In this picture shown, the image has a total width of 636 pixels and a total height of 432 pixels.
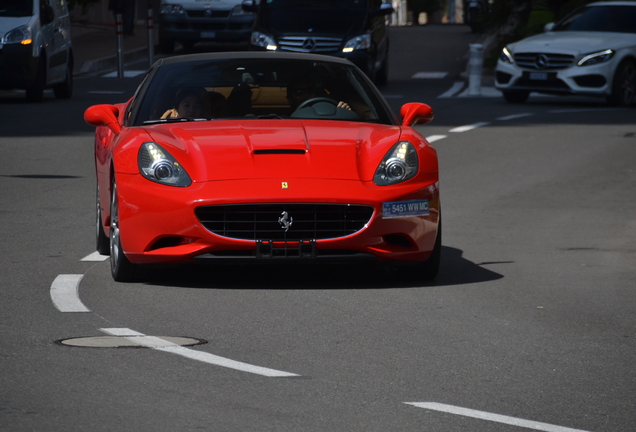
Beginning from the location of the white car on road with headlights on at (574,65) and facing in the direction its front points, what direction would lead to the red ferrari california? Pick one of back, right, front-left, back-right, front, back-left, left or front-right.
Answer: front-left

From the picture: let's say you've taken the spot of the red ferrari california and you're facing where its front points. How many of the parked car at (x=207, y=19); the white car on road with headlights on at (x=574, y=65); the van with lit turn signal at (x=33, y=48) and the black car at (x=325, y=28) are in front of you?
0

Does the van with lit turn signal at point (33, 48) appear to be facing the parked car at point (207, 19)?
no

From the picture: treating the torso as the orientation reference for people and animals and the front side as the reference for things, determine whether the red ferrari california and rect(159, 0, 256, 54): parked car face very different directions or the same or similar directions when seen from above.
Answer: same or similar directions

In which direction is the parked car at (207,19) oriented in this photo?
toward the camera

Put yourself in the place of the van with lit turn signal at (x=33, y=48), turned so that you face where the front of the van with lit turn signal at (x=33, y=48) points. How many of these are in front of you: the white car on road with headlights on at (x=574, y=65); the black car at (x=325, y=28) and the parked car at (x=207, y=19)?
0

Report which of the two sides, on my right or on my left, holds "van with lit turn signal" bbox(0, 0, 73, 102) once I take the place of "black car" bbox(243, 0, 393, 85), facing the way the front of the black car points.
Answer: on my right

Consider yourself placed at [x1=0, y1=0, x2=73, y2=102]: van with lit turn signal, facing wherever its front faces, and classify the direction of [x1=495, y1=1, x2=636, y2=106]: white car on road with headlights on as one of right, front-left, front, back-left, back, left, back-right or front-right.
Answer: back-left

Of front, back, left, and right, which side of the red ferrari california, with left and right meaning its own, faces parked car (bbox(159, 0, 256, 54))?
back

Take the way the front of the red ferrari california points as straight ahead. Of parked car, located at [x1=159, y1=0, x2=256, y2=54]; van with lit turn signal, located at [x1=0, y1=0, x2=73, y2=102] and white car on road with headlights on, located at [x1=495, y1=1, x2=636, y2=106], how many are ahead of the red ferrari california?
0

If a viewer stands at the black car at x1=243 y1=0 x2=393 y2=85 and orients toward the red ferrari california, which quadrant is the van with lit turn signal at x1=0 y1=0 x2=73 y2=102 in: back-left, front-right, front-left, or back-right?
front-right

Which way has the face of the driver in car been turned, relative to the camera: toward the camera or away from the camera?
toward the camera

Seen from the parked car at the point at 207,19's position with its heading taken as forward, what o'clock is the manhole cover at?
The manhole cover is roughly at 12 o'clock from the parked car.

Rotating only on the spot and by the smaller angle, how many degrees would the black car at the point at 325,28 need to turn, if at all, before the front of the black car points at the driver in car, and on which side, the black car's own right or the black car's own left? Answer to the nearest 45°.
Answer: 0° — it already faces them

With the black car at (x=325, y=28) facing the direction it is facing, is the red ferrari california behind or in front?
in front

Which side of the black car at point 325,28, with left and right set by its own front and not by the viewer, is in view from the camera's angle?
front

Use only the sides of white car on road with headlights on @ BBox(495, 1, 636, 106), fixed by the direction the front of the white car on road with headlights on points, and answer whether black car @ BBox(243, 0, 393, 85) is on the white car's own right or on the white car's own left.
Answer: on the white car's own right

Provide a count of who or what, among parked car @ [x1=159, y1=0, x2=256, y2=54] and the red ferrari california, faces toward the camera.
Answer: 2

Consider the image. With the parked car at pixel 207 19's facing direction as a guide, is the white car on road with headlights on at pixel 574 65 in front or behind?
in front

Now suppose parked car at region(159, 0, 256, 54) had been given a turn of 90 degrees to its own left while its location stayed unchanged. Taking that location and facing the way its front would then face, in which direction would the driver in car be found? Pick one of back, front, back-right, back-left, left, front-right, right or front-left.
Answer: right

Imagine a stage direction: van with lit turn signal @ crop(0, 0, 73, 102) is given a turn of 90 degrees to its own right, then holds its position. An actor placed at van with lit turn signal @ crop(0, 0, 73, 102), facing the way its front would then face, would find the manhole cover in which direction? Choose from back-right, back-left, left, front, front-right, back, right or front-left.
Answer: back-left
